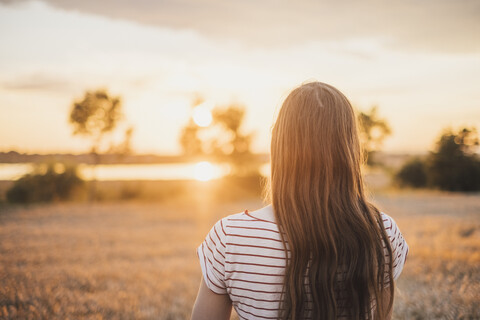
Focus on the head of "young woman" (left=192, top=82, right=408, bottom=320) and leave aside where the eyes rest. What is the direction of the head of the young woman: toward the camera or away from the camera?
away from the camera

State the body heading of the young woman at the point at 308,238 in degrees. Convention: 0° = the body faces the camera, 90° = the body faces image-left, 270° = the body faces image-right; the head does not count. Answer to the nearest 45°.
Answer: approximately 180°

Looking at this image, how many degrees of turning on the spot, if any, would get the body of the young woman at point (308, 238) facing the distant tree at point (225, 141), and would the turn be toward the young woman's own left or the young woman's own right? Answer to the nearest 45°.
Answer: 0° — they already face it
